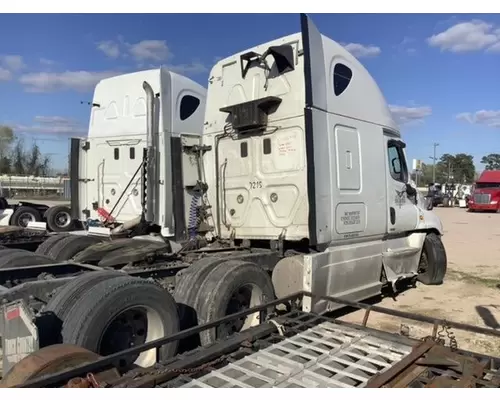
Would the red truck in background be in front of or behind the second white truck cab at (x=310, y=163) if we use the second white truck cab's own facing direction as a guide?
in front

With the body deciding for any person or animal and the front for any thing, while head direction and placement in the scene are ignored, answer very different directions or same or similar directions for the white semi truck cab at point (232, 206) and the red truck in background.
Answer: very different directions

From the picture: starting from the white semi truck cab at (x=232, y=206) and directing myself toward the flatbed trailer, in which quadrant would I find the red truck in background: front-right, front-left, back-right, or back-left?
back-left

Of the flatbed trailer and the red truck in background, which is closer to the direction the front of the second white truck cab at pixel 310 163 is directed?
the red truck in background

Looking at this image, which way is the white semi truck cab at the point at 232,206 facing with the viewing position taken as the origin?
facing away from the viewer and to the right of the viewer

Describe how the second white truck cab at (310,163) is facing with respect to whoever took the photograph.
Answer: facing away from the viewer and to the right of the viewer

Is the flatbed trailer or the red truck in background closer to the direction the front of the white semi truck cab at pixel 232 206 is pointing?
the red truck in background

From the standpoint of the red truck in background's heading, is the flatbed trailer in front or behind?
in front

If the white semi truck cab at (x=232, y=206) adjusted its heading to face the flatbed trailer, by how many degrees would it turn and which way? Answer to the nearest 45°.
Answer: approximately 135° to its right

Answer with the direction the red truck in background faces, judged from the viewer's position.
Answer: facing the viewer and to the left of the viewer

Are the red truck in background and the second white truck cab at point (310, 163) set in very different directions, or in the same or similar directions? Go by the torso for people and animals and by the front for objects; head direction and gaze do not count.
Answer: very different directions
